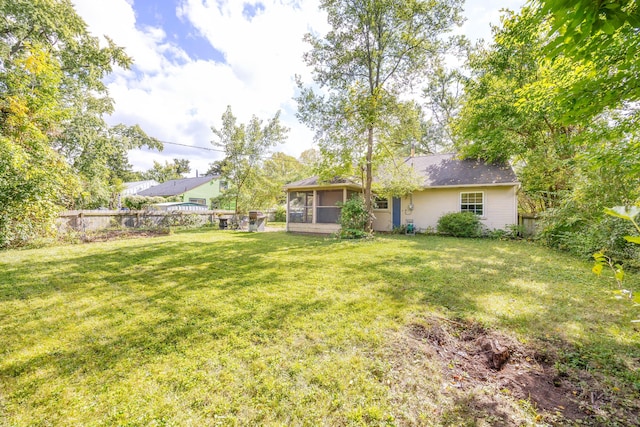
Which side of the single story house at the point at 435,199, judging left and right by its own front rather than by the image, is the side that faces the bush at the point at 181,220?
left

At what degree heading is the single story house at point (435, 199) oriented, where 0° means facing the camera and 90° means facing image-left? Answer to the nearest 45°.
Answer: approximately 180°

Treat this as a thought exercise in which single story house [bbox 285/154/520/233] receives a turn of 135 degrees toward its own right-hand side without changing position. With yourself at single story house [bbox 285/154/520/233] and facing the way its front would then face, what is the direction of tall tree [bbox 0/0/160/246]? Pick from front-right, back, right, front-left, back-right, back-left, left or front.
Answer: left

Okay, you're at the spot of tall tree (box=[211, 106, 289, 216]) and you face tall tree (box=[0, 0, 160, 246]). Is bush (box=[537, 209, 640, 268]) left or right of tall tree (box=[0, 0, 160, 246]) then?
left

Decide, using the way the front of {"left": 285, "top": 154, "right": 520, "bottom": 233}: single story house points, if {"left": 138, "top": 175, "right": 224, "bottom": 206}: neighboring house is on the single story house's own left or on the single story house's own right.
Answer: on the single story house's own left
